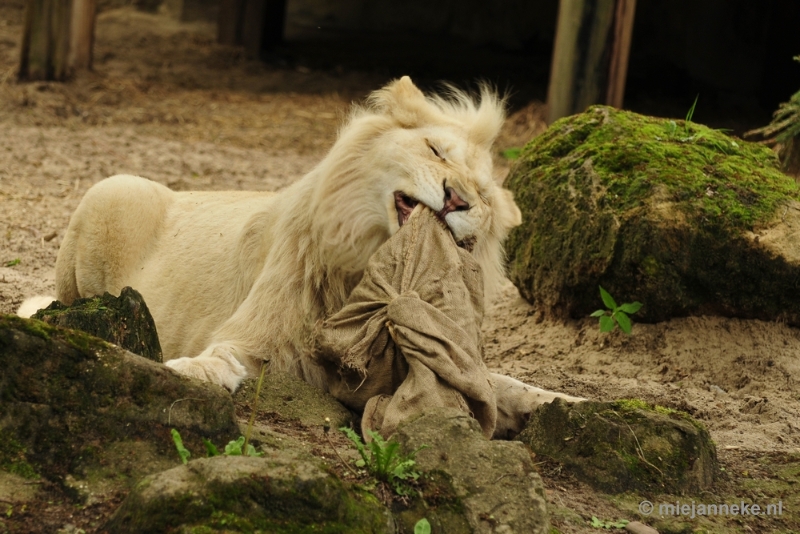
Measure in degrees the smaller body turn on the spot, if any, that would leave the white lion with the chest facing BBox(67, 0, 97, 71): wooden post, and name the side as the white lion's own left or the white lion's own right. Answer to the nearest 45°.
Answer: approximately 135° to the white lion's own left

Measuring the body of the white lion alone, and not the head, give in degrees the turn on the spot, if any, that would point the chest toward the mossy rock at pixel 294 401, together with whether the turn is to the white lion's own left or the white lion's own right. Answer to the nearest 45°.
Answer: approximately 45° to the white lion's own right

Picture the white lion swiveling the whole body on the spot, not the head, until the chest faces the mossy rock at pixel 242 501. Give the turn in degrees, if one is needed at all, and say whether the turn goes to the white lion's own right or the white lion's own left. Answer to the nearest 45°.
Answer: approximately 45° to the white lion's own right

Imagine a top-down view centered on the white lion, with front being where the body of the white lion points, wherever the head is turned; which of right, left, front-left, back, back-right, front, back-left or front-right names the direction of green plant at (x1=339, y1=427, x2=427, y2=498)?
front-right

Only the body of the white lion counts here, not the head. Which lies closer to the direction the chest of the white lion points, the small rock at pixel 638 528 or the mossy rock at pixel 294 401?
the small rock

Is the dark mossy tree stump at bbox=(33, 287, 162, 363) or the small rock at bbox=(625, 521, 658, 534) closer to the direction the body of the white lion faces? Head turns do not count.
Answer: the small rock

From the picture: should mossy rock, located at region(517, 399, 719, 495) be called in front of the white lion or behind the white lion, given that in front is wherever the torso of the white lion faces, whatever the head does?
in front

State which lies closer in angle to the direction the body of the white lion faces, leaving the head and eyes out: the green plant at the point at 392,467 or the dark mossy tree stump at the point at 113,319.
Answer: the green plant

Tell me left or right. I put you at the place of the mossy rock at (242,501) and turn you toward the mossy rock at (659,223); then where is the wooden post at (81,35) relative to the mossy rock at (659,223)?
left

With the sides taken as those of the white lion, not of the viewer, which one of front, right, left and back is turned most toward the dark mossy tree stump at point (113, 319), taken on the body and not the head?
right

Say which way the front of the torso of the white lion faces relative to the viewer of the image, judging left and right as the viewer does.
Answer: facing the viewer and to the right of the viewer
